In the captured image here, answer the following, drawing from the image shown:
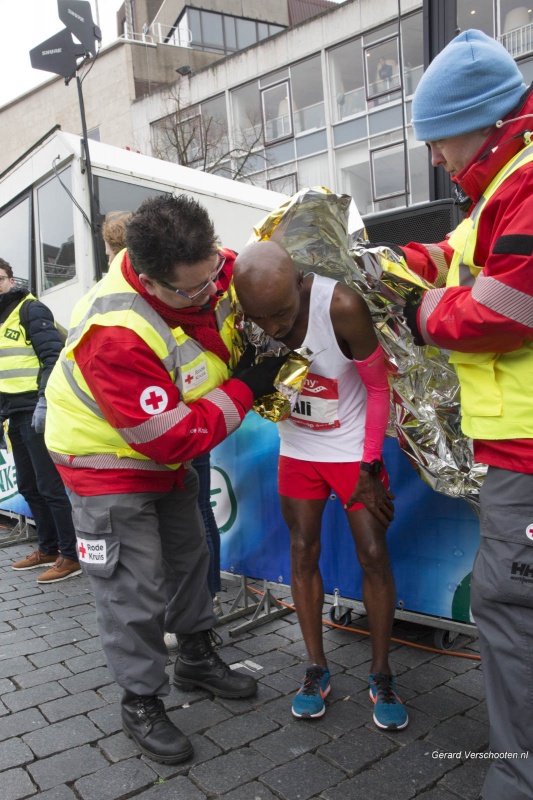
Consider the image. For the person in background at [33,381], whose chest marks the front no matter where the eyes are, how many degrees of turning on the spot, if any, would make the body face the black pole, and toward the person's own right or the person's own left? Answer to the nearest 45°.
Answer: approximately 180°

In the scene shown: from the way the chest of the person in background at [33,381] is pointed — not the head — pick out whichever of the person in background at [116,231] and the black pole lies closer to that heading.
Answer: the person in background

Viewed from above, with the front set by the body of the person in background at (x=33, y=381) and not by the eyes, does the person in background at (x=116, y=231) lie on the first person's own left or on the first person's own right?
on the first person's own left
